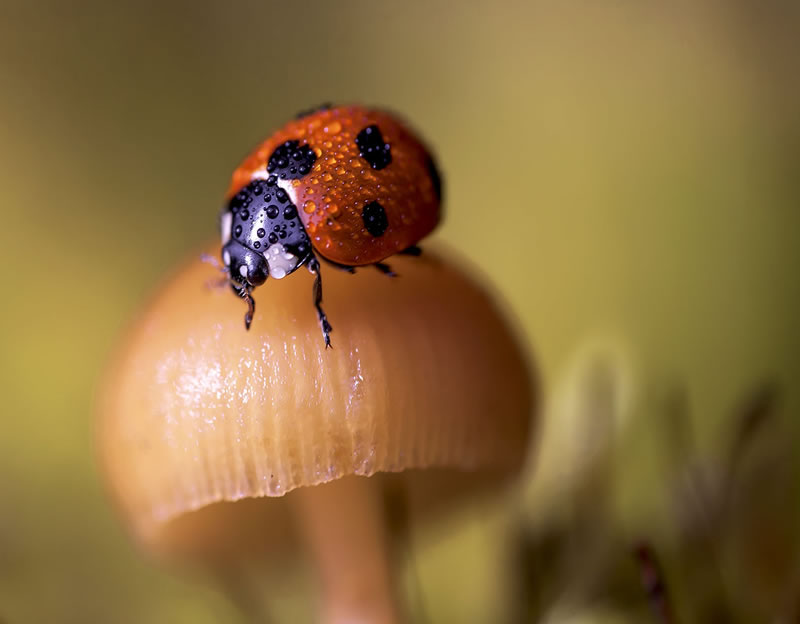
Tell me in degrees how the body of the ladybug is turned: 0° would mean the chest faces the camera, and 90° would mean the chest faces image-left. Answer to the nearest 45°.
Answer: approximately 45°
